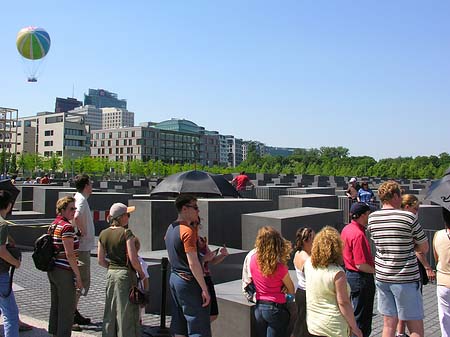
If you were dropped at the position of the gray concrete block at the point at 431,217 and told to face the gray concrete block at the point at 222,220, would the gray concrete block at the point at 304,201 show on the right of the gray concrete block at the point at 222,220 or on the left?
right

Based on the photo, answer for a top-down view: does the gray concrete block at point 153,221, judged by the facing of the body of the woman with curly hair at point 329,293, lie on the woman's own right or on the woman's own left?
on the woman's own left

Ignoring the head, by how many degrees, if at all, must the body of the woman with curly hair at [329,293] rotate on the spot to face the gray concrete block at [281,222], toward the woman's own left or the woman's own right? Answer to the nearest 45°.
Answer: approximately 45° to the woman's own left

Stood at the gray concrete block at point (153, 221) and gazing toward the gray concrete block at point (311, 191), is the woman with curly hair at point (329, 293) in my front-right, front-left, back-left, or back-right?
back-right

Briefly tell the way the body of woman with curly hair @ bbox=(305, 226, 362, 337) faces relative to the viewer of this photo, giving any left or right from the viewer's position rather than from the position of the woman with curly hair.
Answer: facing away from the viewer and to the right of the viewer

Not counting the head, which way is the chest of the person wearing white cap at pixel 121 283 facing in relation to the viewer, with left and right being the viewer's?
facing away from the viewer and to the right of the viewer
